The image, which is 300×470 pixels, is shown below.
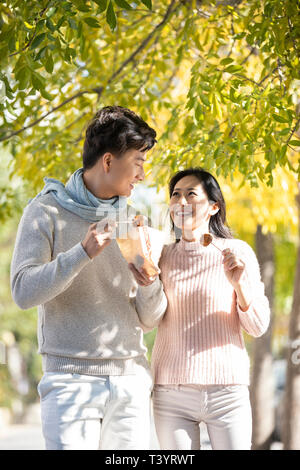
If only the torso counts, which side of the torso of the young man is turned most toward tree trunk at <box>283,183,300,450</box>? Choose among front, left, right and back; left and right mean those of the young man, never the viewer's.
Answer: left

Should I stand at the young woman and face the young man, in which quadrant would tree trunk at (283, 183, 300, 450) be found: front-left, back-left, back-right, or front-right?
back-right

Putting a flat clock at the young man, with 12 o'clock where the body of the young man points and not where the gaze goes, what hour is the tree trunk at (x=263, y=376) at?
The tree trunk is roughly at 8 o'clock from the young man.

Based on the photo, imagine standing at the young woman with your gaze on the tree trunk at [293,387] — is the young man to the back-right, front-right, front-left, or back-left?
back-left
